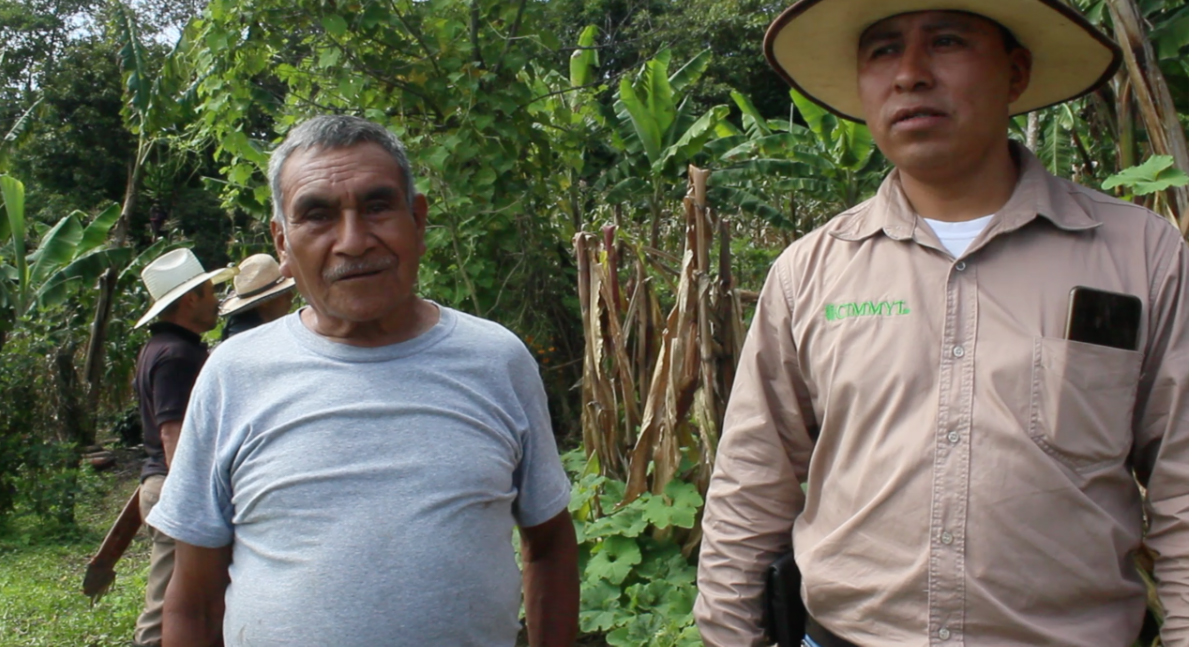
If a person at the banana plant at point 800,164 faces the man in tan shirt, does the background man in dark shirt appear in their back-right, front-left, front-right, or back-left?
front-right

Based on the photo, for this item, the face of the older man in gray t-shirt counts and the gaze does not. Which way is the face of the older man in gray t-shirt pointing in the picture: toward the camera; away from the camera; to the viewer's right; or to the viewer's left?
toward the camera

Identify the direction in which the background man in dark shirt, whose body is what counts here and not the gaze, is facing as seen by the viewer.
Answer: to the viewer's right

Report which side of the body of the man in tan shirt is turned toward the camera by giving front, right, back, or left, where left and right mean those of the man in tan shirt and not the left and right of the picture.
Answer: front

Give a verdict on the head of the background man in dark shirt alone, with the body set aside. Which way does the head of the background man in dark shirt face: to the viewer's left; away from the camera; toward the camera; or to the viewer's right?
to the viewer's right

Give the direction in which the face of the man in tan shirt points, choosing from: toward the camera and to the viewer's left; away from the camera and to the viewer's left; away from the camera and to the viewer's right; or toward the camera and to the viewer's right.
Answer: toward the camera and to the viewer's left

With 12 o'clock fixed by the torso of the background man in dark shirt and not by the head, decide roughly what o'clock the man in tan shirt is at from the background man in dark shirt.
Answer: The man in tan shirt is roughly at 2 o'clock from the background man in dark shirt.

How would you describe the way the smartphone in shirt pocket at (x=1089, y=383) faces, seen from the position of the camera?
facing the viewer

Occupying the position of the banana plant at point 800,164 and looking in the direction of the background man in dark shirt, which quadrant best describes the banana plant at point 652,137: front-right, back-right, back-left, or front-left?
front-right

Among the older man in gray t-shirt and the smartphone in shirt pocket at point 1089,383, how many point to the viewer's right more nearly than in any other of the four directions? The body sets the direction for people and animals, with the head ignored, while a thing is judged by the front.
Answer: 0

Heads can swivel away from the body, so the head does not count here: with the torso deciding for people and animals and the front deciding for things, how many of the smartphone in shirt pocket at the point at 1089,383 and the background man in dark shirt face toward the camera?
1

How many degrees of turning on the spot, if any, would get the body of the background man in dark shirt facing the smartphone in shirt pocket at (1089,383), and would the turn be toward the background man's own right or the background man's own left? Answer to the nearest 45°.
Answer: approximately 45° to the background man's own right
